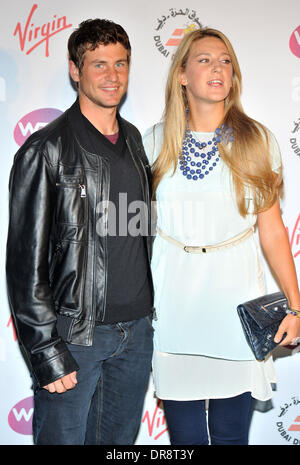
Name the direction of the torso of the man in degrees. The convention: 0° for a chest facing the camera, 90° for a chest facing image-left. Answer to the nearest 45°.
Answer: approximately 315°

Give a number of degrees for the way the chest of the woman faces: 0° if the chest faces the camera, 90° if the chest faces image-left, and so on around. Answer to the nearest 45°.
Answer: approximately 0°
